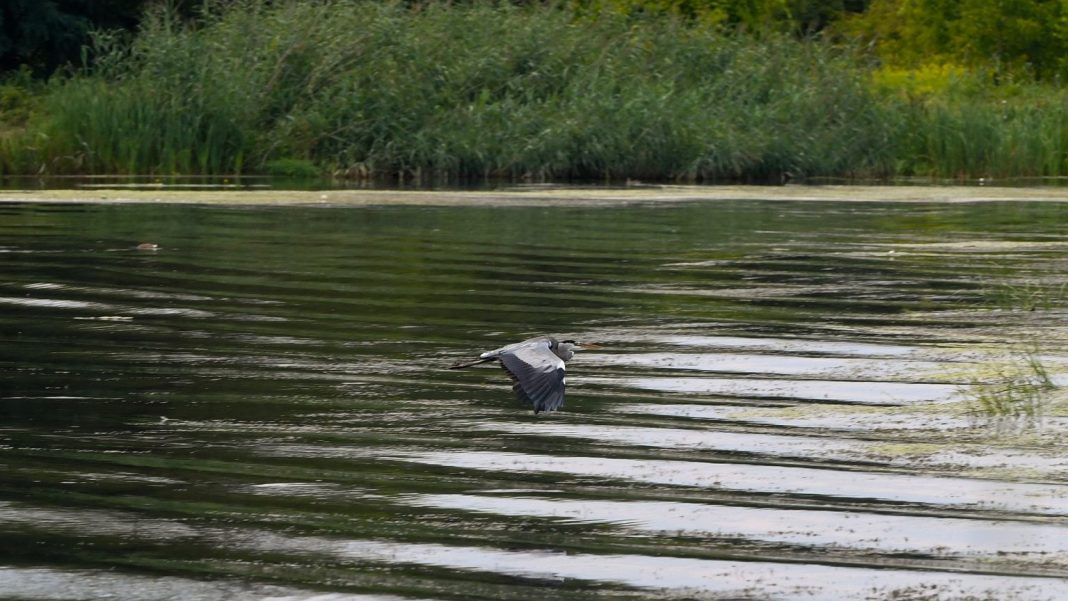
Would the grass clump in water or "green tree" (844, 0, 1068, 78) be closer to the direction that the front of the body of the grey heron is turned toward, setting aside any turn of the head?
the grass clump in water

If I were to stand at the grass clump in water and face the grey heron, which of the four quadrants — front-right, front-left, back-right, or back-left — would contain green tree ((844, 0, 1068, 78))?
back-right

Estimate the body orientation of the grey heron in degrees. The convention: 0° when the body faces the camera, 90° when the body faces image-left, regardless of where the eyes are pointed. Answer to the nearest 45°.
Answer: approximately 270°

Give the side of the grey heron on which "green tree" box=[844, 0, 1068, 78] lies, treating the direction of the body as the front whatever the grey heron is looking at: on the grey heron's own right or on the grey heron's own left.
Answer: on the grey heron's own left
